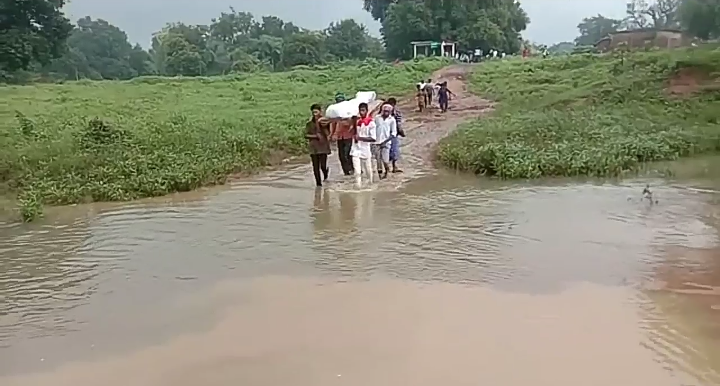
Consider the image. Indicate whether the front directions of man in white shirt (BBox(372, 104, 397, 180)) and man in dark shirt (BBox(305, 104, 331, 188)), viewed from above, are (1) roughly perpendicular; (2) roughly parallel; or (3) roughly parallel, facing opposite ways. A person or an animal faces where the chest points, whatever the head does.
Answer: roughly parallel

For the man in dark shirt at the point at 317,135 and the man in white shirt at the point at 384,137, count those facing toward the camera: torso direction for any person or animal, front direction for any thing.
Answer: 2

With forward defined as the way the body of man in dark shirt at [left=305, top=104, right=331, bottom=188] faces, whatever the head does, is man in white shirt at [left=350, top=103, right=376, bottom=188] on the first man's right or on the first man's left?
on the first man's left

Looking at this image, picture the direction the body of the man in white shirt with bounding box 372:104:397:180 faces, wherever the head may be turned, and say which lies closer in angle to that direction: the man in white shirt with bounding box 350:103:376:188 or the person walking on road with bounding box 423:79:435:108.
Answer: the man in white shirt

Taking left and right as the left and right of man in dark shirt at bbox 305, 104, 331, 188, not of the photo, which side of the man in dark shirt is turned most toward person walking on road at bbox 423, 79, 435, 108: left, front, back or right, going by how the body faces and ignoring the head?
back

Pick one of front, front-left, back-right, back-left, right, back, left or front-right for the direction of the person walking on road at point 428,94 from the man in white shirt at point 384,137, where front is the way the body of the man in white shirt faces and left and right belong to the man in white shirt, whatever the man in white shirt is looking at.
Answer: back

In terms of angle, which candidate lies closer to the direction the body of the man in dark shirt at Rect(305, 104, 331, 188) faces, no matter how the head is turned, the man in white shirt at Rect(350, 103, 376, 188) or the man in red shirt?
the man in white shirt

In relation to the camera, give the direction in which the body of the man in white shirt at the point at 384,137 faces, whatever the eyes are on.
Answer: toward the camera

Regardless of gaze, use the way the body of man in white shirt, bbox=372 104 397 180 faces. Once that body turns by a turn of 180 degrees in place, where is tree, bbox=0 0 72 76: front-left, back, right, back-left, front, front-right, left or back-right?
front-left

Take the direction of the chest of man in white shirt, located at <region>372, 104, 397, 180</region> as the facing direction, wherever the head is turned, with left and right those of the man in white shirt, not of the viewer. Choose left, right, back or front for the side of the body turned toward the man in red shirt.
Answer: right
